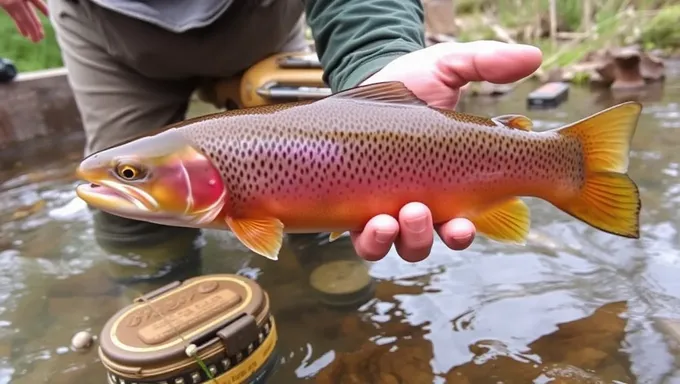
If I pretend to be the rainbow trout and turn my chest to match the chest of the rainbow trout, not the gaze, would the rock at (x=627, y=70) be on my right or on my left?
on my right

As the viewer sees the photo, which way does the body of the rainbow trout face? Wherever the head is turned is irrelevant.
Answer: to the viewer's left

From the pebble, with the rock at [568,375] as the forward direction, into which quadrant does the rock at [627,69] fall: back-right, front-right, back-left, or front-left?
front-left

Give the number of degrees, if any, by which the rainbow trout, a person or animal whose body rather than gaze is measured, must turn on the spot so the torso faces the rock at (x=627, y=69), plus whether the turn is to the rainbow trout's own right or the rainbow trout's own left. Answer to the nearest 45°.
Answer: approximately 135° to the rainbow trout's own right

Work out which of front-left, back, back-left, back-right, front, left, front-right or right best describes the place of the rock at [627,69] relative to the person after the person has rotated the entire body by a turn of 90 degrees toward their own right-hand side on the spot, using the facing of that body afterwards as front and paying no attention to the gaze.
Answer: back-right

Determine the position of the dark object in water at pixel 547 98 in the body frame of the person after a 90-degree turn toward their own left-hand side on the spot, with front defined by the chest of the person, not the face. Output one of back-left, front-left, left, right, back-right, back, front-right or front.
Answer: front-left

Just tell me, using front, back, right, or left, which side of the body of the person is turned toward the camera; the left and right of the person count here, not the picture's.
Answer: front

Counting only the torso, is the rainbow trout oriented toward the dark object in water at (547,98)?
no
